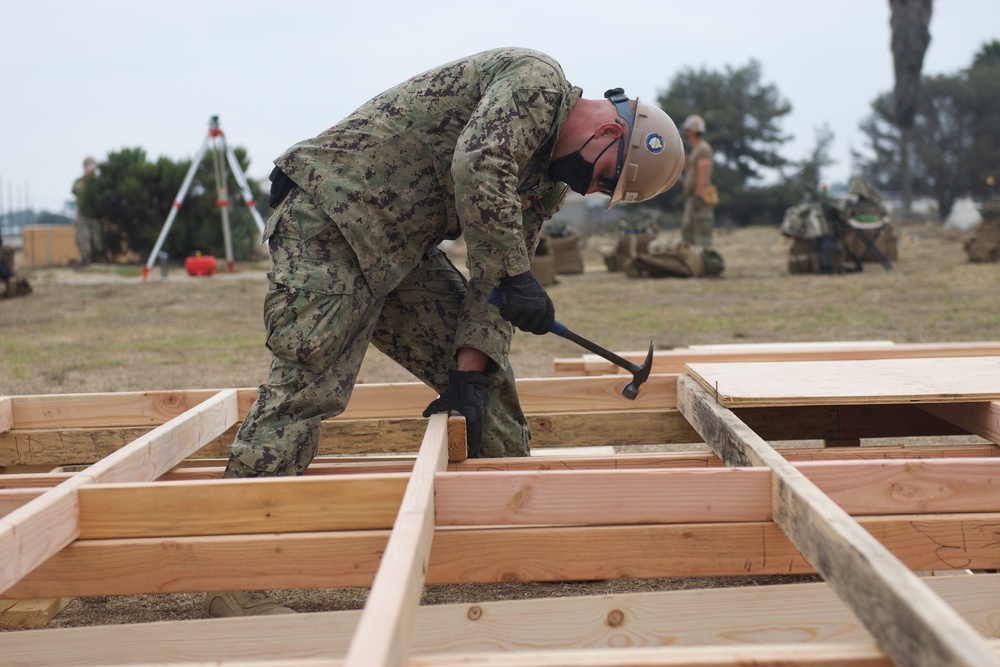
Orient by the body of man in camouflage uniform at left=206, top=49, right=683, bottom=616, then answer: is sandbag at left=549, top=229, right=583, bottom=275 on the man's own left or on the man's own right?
on the man's own left

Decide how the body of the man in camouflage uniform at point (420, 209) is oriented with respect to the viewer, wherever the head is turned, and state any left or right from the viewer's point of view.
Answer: facing to the right of the viewer

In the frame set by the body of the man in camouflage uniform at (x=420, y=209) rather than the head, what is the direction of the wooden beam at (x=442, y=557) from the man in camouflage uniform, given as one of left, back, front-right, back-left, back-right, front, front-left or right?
right

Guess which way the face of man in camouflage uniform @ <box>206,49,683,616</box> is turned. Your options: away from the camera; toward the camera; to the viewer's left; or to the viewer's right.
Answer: to the viewer's right

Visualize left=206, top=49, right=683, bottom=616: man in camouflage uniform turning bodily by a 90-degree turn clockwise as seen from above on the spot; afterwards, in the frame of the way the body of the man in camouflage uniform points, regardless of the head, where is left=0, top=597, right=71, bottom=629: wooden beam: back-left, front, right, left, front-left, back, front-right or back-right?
right

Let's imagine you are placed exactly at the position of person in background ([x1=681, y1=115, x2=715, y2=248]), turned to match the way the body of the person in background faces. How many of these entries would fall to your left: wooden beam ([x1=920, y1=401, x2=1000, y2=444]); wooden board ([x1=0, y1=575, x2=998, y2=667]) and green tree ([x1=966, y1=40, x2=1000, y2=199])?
2

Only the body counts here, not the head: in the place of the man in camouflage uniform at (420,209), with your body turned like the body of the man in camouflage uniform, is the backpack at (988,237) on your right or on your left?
on your left

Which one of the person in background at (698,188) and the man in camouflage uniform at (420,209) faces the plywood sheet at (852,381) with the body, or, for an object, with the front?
the man in camouflage uniform

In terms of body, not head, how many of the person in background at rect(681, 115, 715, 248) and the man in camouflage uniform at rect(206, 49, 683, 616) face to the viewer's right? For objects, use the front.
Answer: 1

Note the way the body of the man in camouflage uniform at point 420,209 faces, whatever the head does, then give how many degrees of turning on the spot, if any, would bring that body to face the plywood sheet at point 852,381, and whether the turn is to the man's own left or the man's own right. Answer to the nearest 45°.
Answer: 0° — they already face it

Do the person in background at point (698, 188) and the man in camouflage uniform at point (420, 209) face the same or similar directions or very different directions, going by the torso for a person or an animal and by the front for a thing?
very different directions
